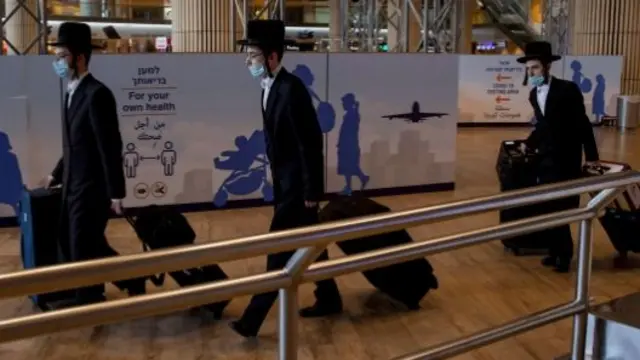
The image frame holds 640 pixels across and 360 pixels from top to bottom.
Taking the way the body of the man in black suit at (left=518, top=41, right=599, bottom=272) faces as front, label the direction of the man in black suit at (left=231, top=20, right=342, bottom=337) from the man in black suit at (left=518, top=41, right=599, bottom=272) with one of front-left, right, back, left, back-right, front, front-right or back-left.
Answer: front

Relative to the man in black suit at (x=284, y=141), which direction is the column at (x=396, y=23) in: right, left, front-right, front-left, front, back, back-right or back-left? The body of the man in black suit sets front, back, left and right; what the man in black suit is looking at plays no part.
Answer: right

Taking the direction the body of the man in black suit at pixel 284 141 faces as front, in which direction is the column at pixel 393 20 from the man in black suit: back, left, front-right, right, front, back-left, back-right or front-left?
right

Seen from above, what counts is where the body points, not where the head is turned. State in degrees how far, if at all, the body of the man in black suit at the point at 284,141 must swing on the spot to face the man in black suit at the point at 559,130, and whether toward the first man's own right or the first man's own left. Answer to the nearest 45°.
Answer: approximately 135° to the first man's own right

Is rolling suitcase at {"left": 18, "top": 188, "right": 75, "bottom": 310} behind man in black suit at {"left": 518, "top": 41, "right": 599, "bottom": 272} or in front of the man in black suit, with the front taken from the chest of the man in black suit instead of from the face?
in front

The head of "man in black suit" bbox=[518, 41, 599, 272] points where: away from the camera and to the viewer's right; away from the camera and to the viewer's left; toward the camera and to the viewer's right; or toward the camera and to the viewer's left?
toward the camera and to the viewer's left

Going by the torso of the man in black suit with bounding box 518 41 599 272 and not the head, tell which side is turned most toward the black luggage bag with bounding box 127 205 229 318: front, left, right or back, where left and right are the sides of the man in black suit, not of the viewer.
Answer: front

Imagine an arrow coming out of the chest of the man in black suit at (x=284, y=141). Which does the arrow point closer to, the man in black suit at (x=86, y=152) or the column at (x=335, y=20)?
the man in black suit

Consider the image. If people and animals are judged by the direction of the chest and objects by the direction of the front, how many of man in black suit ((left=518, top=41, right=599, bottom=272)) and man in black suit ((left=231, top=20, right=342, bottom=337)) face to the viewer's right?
0

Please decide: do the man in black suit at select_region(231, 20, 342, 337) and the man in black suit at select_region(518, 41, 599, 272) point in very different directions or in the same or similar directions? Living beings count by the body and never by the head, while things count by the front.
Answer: same or similar directions

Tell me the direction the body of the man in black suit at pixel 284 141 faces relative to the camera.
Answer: to the viewer's left

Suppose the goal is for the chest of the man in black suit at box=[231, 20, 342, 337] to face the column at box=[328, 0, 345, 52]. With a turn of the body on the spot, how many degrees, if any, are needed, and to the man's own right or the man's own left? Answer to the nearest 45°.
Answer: approximately 90° to the man's own right

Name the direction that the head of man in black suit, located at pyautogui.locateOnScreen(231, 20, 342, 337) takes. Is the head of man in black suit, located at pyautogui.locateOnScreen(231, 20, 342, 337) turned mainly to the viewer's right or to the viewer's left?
to the viewer's left

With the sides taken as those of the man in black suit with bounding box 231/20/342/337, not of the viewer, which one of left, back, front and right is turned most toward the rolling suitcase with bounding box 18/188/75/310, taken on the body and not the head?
front

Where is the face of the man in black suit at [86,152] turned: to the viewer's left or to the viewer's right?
to the viewer's left
